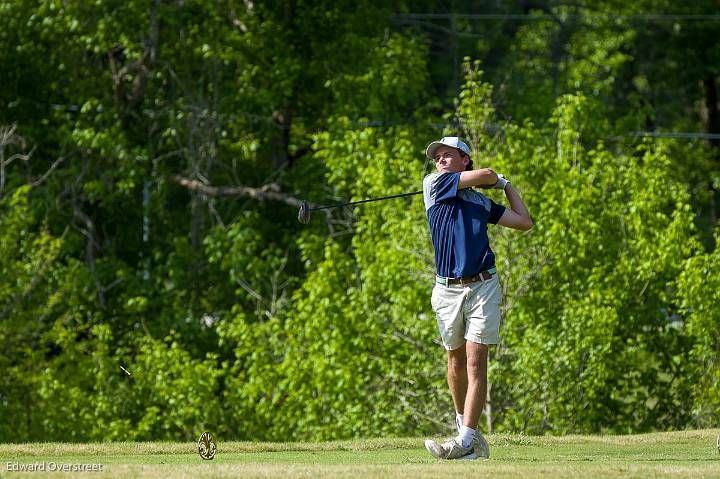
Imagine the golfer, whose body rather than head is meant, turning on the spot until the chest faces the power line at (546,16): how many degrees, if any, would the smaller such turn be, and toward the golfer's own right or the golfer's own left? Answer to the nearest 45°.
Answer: approximately 135° to the golfer's own right

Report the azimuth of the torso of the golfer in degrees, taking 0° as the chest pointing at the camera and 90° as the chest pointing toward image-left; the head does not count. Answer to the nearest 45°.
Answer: approximately 45°
